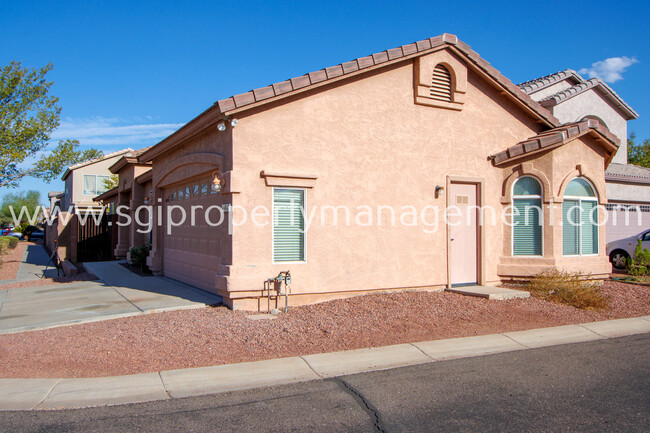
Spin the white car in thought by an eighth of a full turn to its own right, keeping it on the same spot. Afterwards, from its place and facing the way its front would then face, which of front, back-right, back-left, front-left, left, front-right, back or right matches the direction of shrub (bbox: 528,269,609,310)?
back-left

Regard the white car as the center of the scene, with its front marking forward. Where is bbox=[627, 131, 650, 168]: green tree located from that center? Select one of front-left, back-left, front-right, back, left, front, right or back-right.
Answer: right

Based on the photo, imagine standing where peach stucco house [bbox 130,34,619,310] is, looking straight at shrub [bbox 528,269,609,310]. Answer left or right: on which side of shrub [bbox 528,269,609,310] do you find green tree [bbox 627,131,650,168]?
left

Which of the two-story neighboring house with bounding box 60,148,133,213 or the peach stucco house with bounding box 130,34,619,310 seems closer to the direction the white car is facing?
the two-story neighboring house

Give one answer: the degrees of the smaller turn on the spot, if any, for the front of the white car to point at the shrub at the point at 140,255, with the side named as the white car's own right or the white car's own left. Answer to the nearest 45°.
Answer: approximately 45° to the white car's own left

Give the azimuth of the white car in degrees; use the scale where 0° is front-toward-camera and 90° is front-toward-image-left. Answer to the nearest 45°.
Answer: approximately 90°

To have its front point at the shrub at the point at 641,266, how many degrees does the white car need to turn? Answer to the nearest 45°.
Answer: approximately 90° to its left

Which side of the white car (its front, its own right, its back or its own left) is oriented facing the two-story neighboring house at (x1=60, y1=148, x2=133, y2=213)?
front

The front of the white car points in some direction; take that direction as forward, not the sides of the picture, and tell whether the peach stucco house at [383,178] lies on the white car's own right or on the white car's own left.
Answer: on the white car's own left
